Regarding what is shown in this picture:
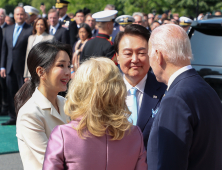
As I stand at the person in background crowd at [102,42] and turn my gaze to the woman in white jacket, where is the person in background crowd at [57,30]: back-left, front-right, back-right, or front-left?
back-right

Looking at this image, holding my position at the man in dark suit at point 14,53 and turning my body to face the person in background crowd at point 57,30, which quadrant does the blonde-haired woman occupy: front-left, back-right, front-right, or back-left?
back-right

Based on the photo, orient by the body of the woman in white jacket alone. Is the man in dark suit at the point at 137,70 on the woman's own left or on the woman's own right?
on the woman's own left

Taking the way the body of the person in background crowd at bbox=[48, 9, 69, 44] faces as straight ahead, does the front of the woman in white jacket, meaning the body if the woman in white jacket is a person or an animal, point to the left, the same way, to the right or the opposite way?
to the left

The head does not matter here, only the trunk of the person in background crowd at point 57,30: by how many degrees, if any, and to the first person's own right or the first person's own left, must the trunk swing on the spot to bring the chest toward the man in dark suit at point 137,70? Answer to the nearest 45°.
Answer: approximately 45° to the first person's own left

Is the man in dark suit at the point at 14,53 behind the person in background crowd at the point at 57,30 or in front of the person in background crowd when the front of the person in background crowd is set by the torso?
in front

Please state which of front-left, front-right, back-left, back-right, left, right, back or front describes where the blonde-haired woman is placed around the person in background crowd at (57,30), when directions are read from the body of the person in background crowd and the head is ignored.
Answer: front-left

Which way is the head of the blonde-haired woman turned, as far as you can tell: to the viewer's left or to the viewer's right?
to the viewer's left

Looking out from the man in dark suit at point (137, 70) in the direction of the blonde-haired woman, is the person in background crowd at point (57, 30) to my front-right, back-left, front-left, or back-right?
back-right
